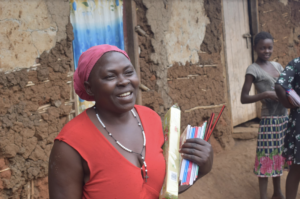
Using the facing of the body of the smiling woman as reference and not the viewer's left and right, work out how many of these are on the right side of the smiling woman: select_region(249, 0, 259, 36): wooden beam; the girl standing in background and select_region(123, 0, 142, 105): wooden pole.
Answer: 0

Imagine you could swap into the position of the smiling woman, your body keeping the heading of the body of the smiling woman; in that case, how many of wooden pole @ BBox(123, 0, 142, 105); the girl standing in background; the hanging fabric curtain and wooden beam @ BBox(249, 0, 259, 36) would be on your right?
0

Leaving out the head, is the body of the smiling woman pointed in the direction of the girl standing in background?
no

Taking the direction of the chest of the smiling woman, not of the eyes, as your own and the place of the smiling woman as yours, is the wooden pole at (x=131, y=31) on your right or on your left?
on your left

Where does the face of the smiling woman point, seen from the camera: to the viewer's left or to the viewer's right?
to the viewer's right

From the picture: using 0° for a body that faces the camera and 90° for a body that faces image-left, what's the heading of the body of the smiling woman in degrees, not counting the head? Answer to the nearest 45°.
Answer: approximately 315°

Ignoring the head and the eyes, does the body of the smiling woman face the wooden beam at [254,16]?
no

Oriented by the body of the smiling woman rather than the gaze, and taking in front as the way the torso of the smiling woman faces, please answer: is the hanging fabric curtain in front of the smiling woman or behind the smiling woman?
behind
